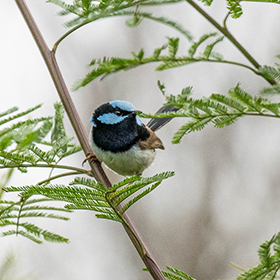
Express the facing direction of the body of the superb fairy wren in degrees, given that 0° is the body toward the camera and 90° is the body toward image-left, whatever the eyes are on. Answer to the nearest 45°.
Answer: approximately 45°

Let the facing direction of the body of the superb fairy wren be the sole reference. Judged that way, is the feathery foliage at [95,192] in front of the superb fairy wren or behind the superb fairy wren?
in front

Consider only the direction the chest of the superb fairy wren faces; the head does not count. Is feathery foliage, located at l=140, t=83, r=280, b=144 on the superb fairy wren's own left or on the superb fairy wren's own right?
on the superb fairy wren's own left

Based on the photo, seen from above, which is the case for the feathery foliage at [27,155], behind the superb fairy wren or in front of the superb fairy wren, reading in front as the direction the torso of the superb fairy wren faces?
in front
